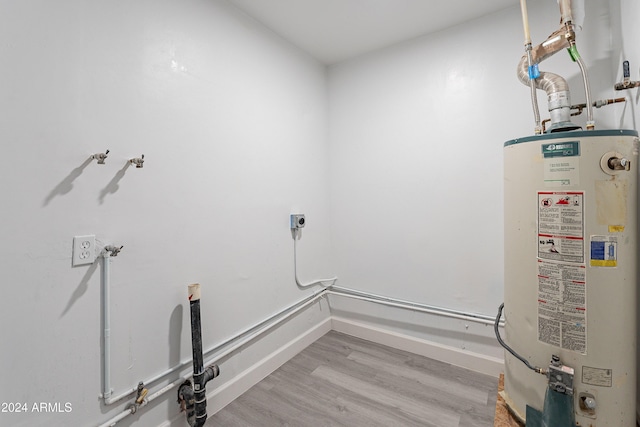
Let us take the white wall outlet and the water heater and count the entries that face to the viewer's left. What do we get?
0

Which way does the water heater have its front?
toward the camera

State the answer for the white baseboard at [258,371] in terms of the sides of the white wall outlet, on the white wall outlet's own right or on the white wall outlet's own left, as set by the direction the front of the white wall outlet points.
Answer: on the white wall outlet's own left

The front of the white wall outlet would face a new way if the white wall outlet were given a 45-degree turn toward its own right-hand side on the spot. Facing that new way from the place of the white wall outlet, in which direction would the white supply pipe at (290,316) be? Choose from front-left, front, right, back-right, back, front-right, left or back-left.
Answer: left

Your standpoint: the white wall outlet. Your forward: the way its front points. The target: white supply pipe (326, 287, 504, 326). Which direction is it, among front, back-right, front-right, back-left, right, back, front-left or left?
front-left

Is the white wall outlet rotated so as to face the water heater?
yes

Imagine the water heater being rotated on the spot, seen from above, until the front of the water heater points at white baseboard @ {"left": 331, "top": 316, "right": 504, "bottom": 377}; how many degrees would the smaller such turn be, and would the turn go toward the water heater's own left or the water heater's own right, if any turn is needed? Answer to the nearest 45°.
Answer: approximately 135° to the water heater's own right

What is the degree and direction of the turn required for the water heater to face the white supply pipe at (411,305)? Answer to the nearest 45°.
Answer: approximately 135° to its right

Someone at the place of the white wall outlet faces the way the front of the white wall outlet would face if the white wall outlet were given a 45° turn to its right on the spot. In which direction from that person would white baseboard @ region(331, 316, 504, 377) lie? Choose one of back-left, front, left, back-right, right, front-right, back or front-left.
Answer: left

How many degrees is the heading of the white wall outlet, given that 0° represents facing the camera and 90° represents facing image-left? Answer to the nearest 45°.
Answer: approximately 315°

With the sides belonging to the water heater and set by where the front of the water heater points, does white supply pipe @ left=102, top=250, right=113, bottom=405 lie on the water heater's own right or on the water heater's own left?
on the water heater's own right
